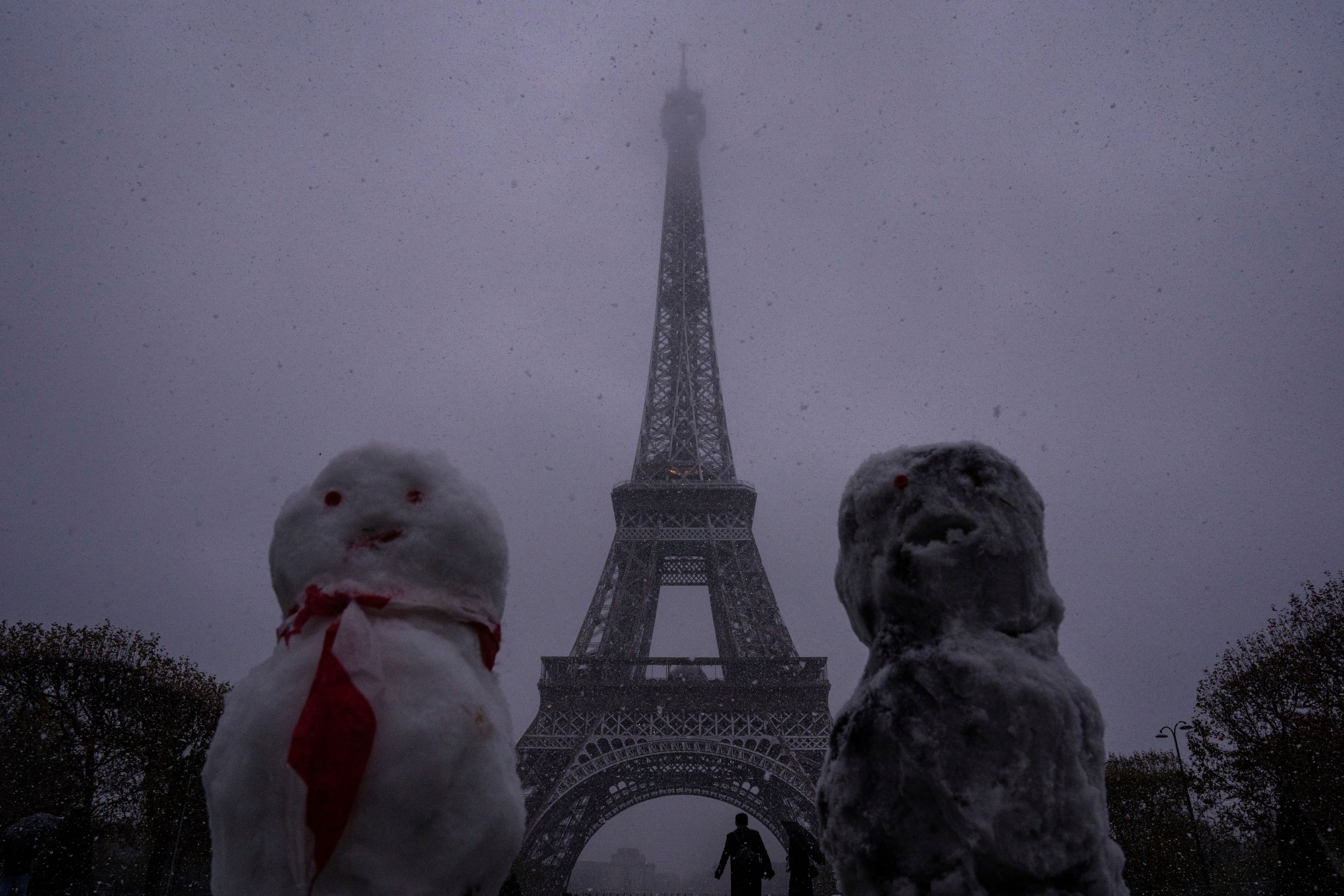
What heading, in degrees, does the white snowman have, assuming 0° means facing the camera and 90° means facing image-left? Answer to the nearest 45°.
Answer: approximately 0°

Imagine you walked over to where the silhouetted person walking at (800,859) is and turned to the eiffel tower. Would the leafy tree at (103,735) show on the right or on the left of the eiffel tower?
left

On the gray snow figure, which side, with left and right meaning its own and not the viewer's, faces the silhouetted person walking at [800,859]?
back

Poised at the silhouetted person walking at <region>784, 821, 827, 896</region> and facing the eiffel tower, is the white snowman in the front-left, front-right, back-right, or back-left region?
back-left

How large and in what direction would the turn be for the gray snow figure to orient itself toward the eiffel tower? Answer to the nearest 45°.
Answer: approximately 180°

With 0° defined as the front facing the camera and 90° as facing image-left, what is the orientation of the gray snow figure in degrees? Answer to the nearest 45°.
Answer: approximately 0°
